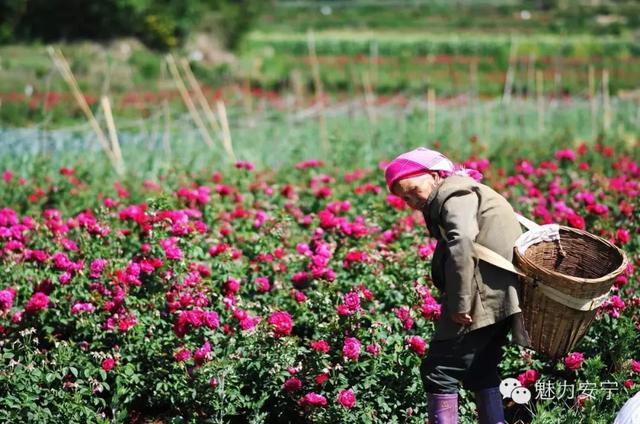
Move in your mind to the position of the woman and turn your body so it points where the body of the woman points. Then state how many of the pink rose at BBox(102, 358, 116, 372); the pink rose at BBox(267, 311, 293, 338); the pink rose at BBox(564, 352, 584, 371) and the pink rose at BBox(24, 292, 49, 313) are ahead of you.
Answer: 3

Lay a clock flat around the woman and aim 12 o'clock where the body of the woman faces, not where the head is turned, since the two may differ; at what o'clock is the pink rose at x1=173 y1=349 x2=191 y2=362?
The pink rose is roughly at 12 o'clock from the woman.

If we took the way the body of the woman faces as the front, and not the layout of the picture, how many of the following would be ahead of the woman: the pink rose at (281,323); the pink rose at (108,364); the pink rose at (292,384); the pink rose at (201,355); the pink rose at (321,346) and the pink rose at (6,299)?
6

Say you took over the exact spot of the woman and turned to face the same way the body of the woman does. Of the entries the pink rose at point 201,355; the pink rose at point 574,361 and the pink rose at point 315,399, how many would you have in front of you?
2

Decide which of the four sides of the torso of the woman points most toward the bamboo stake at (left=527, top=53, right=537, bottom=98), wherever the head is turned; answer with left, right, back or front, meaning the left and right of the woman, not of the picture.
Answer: right

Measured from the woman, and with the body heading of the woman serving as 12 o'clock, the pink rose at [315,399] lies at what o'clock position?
The pink rose is roughly at 12 o'clock from the woman.

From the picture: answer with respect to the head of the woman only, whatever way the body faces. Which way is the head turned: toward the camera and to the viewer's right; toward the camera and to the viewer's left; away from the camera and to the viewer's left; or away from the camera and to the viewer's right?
toward the camera and to the viewer's left

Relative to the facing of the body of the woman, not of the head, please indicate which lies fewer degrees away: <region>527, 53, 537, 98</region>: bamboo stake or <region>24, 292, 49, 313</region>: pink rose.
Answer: the pink rose

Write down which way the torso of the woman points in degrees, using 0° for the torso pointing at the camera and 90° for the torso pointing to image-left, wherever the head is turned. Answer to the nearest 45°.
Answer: approximately 90°

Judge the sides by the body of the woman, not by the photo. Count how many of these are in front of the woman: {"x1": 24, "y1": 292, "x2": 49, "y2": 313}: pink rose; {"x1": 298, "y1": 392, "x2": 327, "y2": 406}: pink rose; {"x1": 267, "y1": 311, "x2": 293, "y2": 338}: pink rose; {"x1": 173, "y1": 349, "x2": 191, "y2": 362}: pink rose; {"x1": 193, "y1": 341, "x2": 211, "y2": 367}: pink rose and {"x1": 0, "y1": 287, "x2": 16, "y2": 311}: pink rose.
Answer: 6

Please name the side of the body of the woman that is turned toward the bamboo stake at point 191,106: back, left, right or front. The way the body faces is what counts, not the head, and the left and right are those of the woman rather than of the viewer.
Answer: right

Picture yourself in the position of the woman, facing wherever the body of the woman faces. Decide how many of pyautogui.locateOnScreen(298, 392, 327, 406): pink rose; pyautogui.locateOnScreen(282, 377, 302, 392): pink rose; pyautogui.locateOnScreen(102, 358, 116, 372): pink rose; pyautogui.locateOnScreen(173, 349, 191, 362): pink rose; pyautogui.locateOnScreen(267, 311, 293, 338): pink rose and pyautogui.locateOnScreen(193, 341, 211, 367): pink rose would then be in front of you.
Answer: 6
